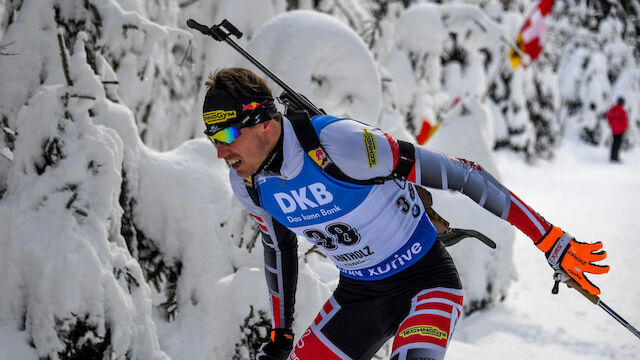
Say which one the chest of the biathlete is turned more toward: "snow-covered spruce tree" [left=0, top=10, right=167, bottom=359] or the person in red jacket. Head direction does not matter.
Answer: the snow-covered spruce tree

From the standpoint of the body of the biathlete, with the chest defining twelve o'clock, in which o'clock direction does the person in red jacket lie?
The person in red jacket is roughly at 5 o'clock from the biathlete.

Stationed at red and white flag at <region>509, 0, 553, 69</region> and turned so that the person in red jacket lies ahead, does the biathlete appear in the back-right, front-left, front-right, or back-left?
back-right

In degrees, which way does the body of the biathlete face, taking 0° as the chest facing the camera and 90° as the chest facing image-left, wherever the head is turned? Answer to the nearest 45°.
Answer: approximately 45°

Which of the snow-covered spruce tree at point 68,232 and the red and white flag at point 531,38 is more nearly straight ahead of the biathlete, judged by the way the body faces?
the snow-covered spruce tree

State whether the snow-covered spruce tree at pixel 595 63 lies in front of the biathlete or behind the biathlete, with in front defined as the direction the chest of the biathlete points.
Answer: behind

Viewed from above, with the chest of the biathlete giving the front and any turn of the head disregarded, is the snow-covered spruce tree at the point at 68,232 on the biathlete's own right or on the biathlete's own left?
on the biathlete's own right

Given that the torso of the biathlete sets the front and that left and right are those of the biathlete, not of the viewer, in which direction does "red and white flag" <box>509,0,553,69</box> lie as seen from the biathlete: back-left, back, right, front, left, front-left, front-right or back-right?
back-right
